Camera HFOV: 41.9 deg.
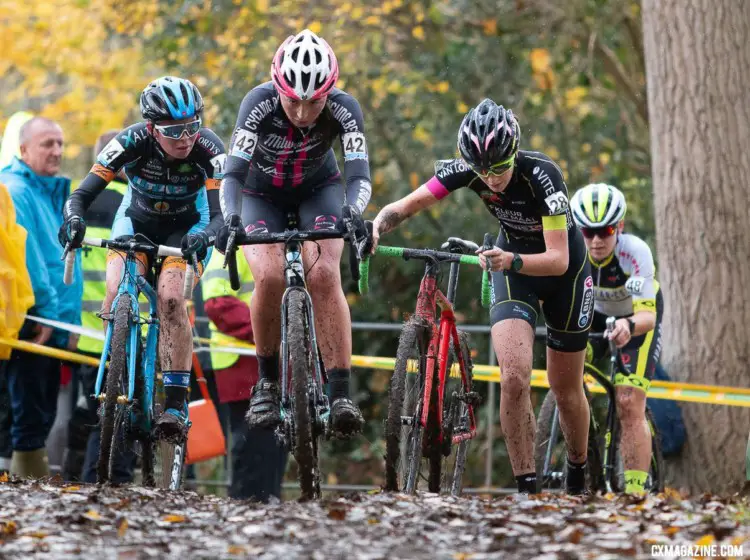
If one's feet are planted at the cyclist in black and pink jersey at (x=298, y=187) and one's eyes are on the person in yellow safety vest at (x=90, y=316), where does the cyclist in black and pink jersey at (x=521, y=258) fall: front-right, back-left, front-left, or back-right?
back-right

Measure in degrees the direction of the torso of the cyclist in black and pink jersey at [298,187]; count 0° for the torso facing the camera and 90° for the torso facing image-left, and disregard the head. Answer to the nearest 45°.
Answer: approximately 0°

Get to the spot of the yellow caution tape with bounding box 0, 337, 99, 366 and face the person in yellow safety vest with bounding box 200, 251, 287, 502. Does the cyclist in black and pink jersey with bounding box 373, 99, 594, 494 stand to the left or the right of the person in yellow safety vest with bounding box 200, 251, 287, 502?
right

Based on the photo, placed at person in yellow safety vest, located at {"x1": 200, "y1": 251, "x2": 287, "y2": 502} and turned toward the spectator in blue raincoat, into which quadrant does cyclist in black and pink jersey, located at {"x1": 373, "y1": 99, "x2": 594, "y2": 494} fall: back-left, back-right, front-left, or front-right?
back-left

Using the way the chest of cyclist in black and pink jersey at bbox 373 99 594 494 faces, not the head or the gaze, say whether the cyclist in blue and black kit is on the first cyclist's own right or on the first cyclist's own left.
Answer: on the first cyclist's own right

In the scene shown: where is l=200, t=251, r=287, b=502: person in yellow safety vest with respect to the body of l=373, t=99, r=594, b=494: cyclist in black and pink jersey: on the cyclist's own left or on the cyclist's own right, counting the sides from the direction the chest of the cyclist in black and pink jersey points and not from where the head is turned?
on the cyclist's own right

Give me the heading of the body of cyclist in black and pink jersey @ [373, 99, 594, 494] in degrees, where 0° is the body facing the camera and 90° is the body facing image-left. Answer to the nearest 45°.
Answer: approximately 45°
